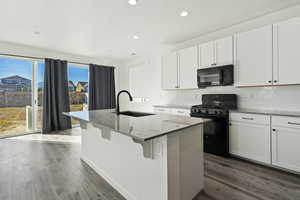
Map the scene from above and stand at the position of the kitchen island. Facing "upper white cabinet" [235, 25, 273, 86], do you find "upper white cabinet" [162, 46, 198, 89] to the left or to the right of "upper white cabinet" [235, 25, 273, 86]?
left

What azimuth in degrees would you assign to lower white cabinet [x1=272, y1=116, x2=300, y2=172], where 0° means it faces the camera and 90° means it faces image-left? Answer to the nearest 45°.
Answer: approximately 45°

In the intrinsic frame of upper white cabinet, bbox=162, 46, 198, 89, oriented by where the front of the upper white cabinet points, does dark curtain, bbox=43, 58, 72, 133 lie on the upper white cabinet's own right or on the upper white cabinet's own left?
on the upper white cabinet's own right

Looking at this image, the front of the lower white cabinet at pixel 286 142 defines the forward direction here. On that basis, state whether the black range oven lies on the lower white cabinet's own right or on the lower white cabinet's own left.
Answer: on the lower white cabinet's own right

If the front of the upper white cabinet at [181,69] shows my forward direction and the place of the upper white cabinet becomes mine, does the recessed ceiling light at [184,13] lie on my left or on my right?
on my left

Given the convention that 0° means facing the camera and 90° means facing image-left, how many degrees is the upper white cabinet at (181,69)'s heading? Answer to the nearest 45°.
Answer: approximately 45°

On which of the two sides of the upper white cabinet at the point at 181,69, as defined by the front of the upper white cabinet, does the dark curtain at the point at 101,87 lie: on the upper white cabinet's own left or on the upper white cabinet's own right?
on the upper white cabinet's own right

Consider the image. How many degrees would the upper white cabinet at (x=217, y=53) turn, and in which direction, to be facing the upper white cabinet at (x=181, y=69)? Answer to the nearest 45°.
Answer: approximately 90° to its right

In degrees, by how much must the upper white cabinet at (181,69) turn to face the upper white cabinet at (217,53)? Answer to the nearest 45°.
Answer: approximately 90° to its left
